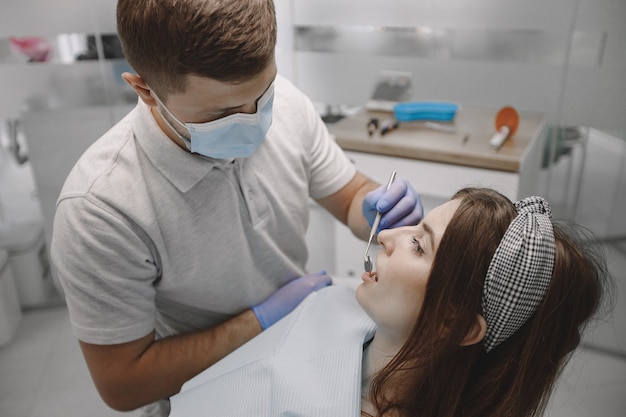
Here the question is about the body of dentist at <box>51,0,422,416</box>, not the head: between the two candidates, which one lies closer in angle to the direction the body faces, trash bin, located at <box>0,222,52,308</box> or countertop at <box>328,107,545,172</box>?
the countertop

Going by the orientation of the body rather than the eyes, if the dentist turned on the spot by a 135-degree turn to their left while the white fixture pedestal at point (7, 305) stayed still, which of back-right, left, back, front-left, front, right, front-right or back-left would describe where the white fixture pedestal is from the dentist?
front-left

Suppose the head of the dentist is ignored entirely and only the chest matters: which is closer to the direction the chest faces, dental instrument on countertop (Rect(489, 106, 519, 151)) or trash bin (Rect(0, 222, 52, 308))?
the dental instrument on countertop

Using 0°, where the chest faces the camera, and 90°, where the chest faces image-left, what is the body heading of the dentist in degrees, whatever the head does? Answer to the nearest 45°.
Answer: approximately 315°

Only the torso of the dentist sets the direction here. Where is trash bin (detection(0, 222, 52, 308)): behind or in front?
behind

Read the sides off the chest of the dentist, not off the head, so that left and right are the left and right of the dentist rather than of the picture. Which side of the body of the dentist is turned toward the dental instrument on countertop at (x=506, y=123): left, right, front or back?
left

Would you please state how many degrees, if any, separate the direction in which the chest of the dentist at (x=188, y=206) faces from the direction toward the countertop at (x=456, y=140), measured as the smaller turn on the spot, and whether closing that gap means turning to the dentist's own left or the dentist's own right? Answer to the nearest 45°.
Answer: approximately 90° to the dentist's own left

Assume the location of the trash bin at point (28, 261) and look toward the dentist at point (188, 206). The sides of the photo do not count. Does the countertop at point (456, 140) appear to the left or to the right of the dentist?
left
